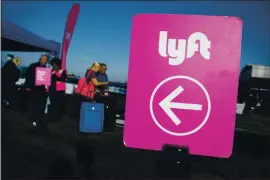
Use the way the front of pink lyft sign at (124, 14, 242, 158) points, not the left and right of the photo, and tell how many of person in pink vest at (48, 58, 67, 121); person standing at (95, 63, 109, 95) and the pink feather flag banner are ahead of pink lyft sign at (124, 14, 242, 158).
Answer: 0

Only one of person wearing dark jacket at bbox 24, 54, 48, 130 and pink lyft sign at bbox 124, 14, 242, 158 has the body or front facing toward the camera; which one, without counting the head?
the pink lyft sign

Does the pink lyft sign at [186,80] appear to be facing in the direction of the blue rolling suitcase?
no

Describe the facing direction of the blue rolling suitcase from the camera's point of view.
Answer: facing the viewer

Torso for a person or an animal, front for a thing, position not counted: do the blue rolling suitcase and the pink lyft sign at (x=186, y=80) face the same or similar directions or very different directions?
same or similar directions

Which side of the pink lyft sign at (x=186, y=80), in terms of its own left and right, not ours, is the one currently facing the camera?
front
